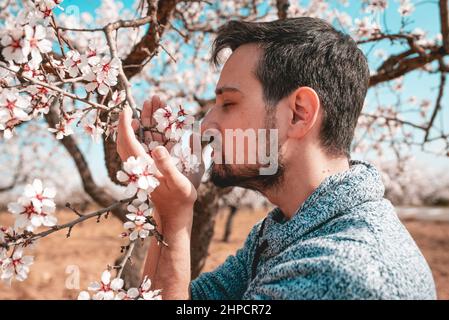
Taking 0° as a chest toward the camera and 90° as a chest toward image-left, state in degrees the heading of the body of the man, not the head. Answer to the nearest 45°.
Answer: approximately 90°

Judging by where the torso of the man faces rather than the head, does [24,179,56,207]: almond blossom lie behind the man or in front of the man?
in front

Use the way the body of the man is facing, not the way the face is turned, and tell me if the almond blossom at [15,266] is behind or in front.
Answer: in front

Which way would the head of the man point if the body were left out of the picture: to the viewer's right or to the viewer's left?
to the viewer's left
